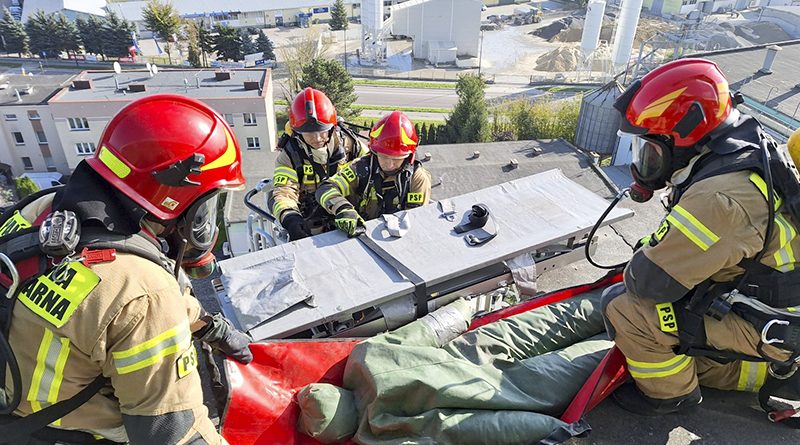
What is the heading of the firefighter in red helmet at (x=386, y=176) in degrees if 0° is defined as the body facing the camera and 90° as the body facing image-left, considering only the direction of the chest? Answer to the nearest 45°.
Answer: approximately 0°

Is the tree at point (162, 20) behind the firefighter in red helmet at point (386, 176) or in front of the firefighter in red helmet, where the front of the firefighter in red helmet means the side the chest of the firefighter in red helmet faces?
behind

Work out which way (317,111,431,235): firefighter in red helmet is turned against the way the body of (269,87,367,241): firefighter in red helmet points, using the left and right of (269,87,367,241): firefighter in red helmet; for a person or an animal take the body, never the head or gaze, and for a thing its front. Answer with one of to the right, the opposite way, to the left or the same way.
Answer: the same way

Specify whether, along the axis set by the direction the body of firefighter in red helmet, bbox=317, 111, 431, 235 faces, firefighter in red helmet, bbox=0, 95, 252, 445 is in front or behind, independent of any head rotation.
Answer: in front

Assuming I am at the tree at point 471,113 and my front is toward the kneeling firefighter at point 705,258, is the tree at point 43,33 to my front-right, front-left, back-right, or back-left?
back-right

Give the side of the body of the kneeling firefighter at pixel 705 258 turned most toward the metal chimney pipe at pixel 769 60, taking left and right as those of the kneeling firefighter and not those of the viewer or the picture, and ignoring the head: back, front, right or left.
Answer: right

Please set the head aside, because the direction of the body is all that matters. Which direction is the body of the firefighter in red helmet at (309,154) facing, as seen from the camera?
toward the camera

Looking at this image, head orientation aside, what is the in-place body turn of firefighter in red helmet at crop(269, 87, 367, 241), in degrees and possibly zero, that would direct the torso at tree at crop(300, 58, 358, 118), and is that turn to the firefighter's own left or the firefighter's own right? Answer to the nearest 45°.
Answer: approximately 180°

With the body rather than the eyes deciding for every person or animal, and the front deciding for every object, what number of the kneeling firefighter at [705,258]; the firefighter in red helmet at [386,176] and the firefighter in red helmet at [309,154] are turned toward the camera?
2

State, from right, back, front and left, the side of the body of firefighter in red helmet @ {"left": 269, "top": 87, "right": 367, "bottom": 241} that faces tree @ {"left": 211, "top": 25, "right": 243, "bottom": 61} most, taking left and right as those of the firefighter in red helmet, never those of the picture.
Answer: back

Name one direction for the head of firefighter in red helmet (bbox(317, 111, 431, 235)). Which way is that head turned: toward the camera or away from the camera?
toward the camera

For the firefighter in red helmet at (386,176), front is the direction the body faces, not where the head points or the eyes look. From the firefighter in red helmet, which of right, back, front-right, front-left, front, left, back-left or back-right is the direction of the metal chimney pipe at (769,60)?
back-left

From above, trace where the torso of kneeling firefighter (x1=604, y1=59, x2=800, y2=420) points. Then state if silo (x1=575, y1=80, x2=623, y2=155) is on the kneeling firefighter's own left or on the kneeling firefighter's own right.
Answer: on the kneeling firefighter's own right

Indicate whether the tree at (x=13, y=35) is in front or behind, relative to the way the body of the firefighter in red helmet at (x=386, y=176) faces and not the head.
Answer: behind

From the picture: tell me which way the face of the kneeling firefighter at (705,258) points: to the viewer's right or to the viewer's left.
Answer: to the viewer's left

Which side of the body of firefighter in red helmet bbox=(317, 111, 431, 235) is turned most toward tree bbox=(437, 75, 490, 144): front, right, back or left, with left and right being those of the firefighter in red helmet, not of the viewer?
back

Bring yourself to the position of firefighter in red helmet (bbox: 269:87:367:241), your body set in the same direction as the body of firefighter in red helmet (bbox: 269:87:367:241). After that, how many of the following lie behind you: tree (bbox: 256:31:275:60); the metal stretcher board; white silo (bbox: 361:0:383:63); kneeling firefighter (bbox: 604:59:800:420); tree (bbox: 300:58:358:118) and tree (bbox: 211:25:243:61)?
4

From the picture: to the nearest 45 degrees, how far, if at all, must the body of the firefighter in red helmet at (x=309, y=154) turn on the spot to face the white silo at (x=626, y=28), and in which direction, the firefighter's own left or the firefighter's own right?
approximately 135° to the firefighter's own left

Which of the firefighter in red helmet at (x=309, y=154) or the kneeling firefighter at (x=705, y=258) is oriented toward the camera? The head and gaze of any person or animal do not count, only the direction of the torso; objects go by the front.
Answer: the firefighter in red helmet

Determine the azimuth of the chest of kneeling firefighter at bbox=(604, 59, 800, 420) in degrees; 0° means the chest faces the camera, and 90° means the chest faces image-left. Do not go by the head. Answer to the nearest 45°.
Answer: approximately 90°

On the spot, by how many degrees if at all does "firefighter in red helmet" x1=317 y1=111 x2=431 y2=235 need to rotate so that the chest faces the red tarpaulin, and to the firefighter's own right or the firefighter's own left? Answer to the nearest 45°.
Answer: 0° — they already face it
